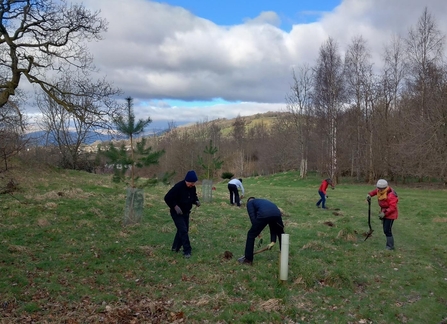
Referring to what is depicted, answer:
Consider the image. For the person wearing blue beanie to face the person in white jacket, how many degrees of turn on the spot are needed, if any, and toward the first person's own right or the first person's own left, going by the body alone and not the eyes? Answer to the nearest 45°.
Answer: approximately 135° to the first person's own left

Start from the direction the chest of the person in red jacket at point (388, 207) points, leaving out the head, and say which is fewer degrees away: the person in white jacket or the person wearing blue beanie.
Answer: the person wearing blue beanie

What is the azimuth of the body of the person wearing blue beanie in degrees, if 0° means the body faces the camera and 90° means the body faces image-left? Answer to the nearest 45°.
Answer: approximately 315°

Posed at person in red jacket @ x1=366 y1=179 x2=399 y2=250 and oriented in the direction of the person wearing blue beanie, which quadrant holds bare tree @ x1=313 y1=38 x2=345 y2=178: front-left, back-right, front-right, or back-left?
back-right

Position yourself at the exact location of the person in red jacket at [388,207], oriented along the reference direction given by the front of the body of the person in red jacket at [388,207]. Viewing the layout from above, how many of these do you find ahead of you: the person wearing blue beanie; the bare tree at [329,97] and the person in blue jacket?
2

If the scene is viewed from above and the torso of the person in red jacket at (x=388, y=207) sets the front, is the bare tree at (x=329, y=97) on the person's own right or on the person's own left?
on the person's own right

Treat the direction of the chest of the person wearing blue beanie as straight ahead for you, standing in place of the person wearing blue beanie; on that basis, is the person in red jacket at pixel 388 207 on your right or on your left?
on your left

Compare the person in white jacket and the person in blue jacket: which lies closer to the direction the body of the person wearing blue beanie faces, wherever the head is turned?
the person in blue jacket
